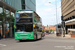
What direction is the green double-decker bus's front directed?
toward the camera
